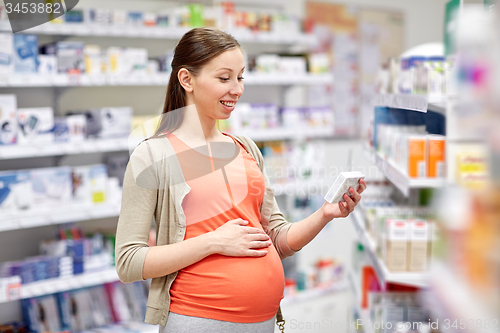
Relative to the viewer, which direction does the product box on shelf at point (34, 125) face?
toward the camera

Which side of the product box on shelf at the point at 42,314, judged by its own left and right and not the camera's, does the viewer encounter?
front

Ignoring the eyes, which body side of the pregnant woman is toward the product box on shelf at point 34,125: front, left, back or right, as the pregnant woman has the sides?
back

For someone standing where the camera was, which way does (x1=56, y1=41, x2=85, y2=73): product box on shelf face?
facing the viewer

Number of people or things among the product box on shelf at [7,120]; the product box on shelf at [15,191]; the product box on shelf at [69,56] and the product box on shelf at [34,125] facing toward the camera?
4

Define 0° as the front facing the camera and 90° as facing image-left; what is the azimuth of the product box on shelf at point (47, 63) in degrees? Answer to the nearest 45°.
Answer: approximately 0°

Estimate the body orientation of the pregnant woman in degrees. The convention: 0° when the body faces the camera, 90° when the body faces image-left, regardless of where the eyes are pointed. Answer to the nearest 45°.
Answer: approximately 315°

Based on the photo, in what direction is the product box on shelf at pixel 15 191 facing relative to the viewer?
toward the camera
